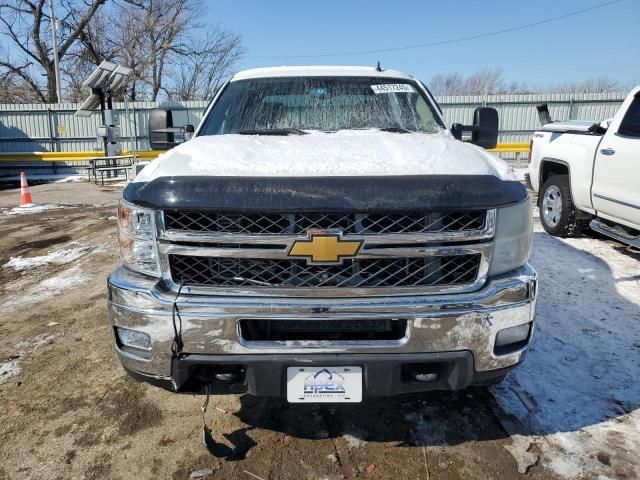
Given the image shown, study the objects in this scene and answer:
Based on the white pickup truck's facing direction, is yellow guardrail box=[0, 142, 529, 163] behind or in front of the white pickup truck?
behind

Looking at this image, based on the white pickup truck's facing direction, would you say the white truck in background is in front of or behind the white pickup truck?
behind

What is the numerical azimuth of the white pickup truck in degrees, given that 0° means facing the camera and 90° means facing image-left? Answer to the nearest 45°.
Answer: approximately 0°
